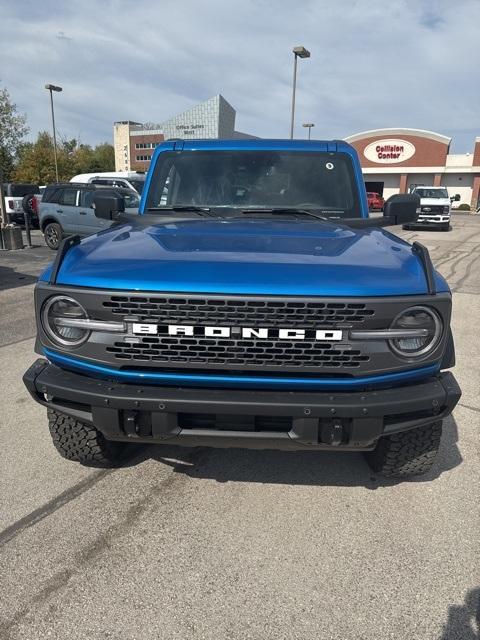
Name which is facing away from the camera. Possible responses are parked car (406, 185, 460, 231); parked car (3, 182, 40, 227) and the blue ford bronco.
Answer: parked car (3, 182, 40, 227)

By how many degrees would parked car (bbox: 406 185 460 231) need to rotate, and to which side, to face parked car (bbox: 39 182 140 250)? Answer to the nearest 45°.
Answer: approximately 45° to its right

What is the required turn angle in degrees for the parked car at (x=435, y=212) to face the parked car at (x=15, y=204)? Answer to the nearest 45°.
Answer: approximately 45° to its right

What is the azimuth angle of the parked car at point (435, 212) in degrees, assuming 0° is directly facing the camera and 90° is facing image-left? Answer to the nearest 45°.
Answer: approximately 0°

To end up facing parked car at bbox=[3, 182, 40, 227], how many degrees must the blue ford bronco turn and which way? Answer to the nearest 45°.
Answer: approximately 135° to its right

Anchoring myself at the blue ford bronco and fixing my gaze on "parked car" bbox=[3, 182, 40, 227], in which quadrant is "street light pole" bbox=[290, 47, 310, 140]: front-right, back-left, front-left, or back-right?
front-right

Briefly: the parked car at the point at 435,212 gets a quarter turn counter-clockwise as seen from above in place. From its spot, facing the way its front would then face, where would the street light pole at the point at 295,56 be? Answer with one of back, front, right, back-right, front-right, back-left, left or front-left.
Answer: back

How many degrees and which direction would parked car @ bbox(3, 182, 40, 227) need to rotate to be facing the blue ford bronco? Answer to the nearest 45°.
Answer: approximately 180°

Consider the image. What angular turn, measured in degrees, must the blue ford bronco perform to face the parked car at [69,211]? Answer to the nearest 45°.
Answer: approximately 180°

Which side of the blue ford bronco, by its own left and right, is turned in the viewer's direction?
front

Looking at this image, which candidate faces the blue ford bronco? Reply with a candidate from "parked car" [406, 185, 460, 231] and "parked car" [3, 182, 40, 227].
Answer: "parked car" [406, 185, 460, 231]

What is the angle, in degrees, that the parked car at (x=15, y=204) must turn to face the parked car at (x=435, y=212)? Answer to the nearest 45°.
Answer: approximately 90° to its right

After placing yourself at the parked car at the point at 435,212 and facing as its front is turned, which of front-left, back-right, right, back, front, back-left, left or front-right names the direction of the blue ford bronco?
front

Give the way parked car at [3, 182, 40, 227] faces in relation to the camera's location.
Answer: facing away from the viewer

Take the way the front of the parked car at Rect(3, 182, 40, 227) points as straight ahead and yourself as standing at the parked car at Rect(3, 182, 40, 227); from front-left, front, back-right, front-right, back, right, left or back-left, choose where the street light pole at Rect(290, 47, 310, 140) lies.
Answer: right
